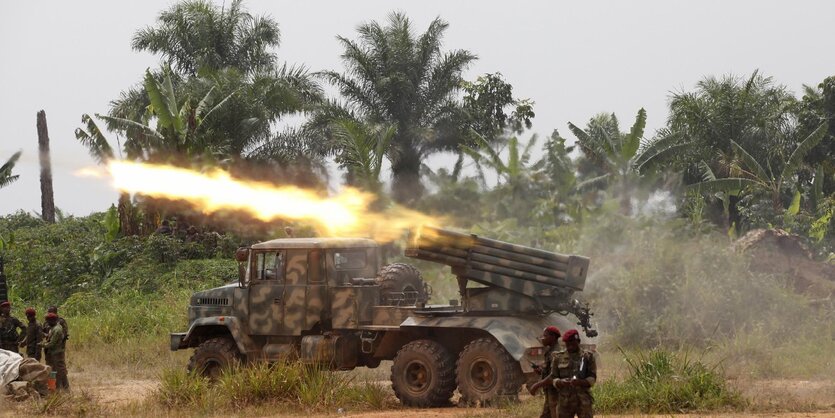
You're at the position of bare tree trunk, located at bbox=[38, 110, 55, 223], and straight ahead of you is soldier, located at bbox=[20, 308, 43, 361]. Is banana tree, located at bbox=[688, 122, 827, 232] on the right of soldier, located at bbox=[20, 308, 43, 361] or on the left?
left

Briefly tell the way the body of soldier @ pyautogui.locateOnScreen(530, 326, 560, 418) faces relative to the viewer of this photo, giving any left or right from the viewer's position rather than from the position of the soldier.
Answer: facing to the left of the viewer

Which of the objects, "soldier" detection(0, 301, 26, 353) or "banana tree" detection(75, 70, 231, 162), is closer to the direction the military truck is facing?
the soldier

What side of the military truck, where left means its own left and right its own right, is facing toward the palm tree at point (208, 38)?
right

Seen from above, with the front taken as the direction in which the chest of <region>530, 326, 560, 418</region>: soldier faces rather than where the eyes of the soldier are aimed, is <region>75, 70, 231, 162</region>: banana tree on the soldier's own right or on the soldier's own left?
on the soldier's own right

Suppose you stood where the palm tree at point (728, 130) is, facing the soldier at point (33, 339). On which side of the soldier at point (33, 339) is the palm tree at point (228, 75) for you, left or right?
right

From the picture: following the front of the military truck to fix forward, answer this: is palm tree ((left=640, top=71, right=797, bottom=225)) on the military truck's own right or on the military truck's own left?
on the military truck's own right

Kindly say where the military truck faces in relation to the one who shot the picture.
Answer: facing to the left of the viewer

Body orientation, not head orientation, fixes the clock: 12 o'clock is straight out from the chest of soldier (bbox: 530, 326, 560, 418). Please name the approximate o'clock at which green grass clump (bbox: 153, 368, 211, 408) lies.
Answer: The green grass clump is roughly at 1 o'clock from the soldier.
